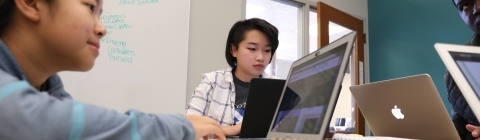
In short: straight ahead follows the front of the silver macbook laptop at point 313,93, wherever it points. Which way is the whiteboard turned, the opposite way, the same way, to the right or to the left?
to the left

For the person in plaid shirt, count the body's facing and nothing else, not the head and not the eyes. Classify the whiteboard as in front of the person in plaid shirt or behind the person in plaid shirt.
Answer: behind

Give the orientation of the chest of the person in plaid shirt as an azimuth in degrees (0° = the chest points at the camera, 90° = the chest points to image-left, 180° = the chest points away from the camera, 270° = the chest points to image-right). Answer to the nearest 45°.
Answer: approximately 315°

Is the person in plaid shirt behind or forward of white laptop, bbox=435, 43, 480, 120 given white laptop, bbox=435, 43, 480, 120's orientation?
behind

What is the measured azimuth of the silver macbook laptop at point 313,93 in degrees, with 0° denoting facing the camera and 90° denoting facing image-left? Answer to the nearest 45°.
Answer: approximately 45°

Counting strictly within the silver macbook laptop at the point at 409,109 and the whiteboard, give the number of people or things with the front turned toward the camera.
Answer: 1

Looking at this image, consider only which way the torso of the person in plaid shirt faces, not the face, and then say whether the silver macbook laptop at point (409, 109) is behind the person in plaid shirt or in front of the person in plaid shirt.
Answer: in front
